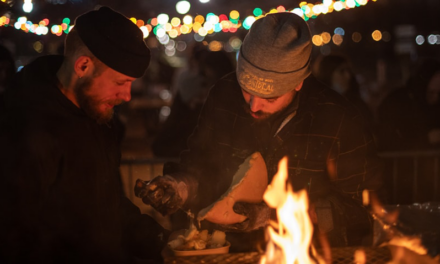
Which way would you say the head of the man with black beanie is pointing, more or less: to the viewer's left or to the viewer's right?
to the viewer's right

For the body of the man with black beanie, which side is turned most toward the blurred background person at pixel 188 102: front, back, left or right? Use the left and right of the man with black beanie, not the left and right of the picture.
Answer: left

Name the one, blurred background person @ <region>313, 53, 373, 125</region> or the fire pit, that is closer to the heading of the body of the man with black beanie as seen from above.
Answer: the fire pit

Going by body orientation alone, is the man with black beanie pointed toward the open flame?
yes

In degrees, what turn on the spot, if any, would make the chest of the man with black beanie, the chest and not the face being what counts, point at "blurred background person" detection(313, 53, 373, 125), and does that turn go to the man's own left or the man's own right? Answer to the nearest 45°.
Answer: approximately 45° to the man's own left

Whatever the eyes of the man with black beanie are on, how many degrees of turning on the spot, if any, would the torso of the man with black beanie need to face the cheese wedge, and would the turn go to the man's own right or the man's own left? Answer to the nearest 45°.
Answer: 0° — they already face it

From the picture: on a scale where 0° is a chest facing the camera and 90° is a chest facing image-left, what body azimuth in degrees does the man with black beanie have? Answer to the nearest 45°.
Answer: approximately 270°

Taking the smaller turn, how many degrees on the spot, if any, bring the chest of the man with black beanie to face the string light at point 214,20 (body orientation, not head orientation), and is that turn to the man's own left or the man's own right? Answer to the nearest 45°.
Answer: approximately 90° to the man's own left
